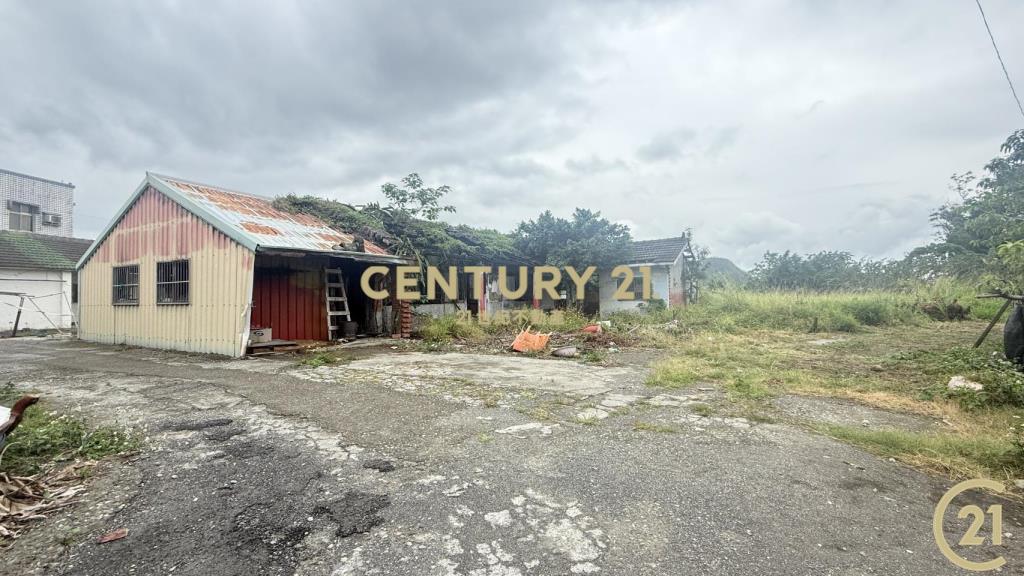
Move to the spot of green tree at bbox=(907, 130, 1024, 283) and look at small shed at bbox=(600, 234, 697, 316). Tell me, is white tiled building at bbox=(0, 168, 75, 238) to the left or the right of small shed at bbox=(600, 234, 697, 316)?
left

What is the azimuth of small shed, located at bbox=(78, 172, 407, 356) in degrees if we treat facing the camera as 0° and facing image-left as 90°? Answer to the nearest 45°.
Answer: approximately 315°

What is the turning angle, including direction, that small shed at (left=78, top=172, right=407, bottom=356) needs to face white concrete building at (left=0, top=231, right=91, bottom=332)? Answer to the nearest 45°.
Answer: approximately 180°

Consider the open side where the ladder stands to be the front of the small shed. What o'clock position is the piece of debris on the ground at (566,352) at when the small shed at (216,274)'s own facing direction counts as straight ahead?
The piece of debris on the ground is roughly at 12 o'clock from the small shed.

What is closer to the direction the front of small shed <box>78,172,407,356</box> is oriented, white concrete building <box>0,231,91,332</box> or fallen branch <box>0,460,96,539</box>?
the fallen branch

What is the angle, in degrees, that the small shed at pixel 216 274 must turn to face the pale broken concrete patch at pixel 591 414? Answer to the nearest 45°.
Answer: approximately 45° to its right

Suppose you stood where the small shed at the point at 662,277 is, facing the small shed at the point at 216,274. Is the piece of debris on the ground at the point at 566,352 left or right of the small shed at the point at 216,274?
left

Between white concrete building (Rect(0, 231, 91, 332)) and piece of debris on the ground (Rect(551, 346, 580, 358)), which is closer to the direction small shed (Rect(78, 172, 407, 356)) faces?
the piece of debris on the ground

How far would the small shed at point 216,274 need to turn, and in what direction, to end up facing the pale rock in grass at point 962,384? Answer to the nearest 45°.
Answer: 0° — it already faces it

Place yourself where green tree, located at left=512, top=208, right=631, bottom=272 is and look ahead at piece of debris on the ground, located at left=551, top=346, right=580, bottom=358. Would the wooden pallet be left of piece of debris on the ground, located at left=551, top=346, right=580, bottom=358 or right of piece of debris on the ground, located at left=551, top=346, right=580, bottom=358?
right
